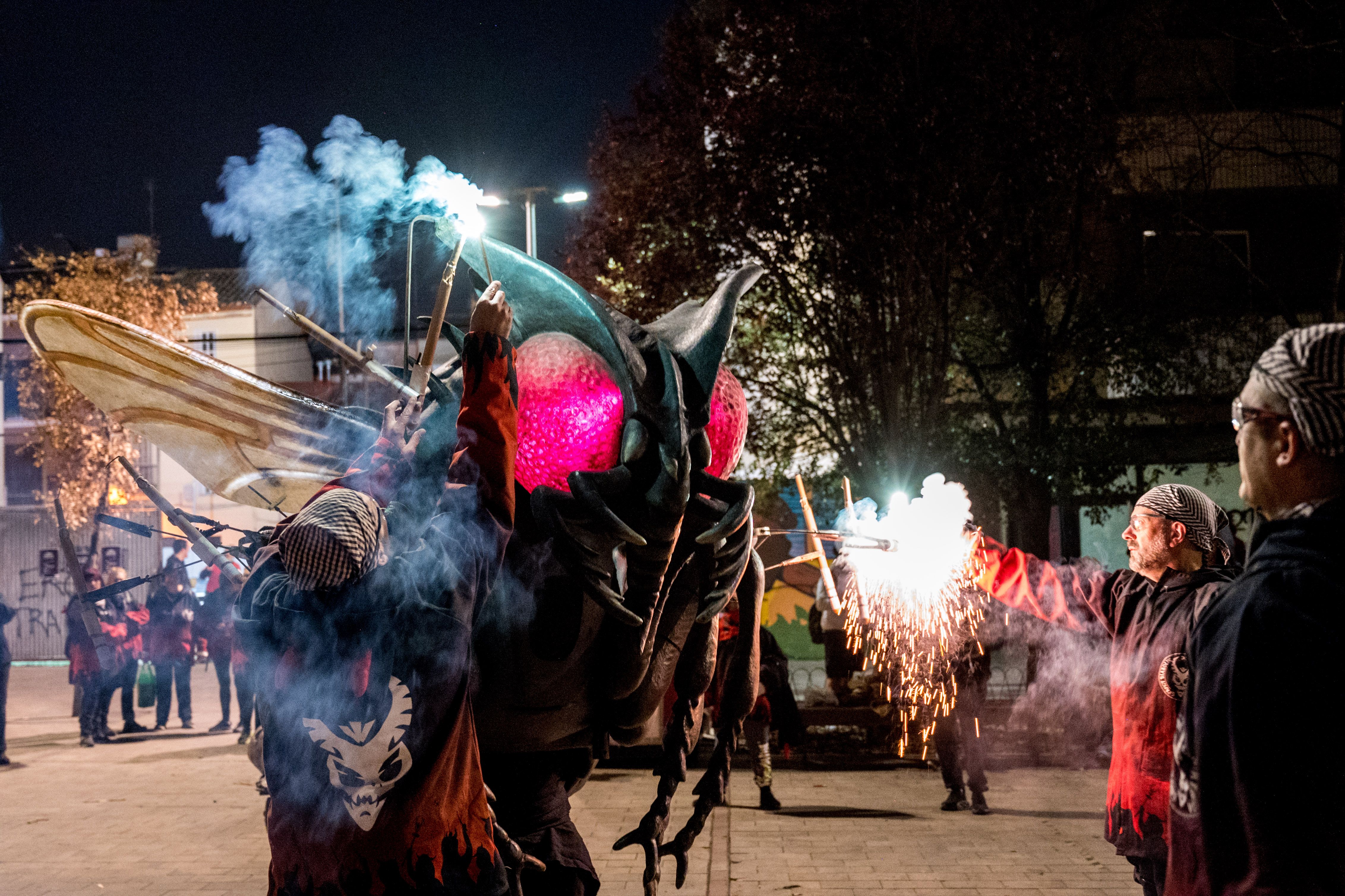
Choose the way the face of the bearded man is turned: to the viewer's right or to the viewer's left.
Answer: to the viewer's left

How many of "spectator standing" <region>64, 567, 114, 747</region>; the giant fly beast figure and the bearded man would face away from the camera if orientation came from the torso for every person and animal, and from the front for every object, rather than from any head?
0

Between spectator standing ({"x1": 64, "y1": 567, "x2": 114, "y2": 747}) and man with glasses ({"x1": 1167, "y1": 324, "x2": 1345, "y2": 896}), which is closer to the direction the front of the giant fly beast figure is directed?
the man with glasses

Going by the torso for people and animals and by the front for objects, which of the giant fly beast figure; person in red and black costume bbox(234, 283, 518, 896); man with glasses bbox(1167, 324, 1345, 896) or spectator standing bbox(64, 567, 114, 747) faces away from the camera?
the person in red and black costume

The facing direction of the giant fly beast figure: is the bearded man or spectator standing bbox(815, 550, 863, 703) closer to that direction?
the bearded man

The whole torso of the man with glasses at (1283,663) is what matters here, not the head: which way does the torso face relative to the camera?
to the viewer's left

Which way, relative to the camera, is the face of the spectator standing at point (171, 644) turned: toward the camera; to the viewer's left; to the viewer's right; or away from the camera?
toward the camera

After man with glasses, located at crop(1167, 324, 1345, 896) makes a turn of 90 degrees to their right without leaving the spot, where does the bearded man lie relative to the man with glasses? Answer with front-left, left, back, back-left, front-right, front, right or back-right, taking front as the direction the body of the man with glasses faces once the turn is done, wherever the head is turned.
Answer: front

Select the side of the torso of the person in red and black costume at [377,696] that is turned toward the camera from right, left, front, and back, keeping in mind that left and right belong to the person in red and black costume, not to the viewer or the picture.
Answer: back

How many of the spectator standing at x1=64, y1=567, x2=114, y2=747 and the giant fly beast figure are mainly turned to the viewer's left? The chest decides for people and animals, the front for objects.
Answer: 0

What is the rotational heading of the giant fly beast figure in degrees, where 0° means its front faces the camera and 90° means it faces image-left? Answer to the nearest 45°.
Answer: approximately 315°

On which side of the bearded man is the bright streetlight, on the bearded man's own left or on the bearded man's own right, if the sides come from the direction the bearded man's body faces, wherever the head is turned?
on the bearded man's own right

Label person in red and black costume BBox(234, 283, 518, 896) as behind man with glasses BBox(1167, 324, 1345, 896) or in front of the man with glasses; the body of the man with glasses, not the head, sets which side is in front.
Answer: in front

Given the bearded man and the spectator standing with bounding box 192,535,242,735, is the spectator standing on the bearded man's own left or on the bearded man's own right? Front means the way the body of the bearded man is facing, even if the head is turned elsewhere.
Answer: on the bearded man's own right
